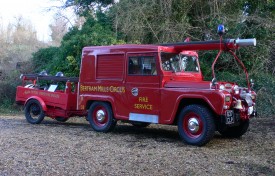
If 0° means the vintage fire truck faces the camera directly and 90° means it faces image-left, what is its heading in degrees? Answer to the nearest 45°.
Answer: approximately 315°

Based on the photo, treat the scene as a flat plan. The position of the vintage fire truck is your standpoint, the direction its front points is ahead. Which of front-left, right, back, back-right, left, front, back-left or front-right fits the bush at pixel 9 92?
back
